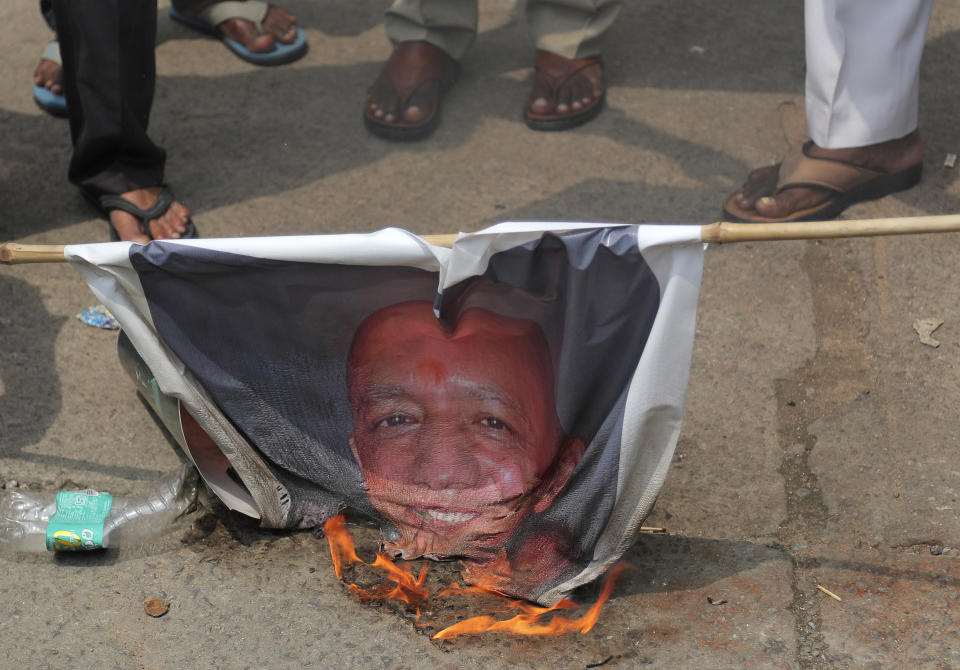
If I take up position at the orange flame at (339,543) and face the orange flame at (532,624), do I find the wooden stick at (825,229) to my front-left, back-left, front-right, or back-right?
front-left

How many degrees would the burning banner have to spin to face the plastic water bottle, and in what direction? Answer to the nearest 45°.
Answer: approximately 90° to its right

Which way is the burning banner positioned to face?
toward the camera
